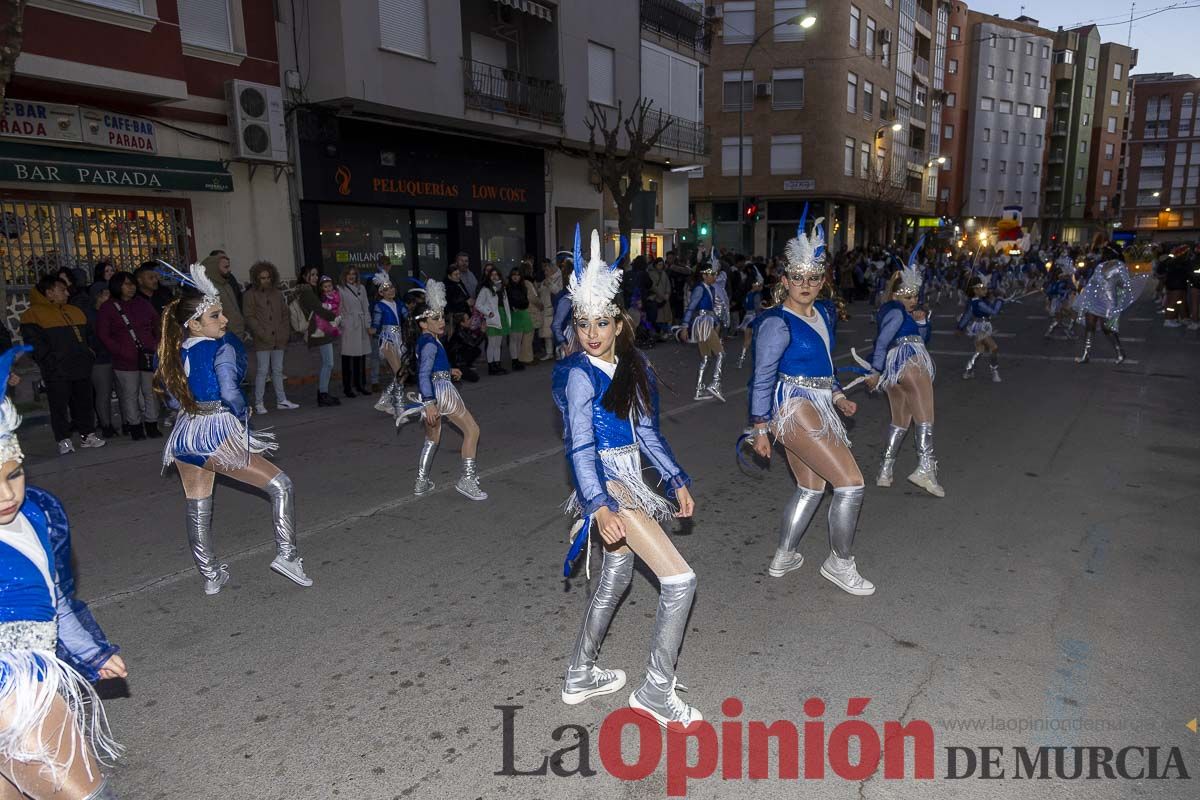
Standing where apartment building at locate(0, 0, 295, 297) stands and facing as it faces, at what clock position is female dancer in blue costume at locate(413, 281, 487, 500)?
The female dancer in blue costume is roughly at 1 o'clock from the apartment building.

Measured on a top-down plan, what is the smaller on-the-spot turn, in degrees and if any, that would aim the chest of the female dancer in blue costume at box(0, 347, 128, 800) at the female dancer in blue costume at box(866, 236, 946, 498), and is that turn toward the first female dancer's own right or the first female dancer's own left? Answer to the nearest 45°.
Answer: approximately 90° to the first female dancer's own left

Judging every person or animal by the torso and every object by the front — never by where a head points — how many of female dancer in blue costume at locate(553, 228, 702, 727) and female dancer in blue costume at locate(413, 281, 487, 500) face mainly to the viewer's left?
0

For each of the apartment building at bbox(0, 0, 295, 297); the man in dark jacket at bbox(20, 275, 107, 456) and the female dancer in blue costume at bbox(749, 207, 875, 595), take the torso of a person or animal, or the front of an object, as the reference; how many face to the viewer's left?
0

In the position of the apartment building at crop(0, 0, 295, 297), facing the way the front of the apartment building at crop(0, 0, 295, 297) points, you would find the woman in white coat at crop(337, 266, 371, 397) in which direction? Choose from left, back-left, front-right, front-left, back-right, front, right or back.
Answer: front

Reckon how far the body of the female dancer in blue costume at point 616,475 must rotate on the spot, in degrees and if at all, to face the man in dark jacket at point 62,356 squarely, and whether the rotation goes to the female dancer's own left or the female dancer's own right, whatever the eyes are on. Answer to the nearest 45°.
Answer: approximately 180°

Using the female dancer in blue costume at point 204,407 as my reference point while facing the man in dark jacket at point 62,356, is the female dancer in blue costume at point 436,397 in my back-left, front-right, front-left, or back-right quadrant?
front-right

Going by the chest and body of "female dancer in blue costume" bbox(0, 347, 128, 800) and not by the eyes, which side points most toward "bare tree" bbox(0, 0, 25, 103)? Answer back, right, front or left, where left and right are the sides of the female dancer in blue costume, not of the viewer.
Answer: back

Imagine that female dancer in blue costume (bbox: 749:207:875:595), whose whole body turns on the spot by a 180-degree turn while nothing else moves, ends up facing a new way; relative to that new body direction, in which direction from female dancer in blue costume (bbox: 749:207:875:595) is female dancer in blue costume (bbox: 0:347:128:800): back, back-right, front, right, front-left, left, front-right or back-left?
left

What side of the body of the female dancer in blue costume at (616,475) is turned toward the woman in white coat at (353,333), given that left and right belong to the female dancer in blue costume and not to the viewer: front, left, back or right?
back

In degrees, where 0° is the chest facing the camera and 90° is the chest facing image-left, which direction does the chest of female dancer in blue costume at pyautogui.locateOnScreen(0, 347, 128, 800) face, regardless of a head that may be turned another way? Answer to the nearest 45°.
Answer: approximately 0°

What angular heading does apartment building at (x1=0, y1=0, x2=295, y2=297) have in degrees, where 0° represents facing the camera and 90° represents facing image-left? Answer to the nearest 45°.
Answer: approximately 315°

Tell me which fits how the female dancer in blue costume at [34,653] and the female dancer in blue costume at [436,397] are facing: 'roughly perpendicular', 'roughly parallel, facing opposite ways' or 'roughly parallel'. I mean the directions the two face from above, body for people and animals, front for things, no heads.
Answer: roughly parallel
